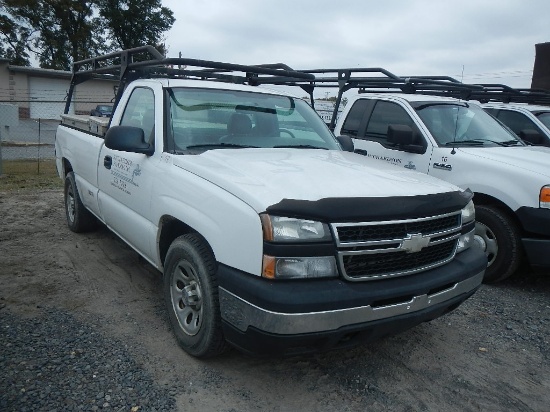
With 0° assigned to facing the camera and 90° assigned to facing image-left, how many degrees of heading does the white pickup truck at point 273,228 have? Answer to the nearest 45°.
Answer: approximately 315°

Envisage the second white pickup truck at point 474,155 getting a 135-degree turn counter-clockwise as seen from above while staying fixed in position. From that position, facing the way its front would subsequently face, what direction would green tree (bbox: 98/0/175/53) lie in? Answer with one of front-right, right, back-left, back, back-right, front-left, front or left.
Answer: front-left

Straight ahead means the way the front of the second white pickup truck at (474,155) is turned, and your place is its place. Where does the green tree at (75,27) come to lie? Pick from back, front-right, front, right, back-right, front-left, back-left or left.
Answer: back

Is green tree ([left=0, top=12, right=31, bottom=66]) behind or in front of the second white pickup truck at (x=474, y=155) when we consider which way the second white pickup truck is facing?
behind

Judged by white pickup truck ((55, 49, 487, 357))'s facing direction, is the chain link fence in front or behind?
behind

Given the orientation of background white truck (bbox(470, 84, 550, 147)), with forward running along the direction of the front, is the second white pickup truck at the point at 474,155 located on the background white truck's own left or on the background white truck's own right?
on the background white truck's own right

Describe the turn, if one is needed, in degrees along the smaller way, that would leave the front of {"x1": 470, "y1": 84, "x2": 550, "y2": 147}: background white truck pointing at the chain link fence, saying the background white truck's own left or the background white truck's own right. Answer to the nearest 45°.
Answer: approximately 135° to the background white truck's own right

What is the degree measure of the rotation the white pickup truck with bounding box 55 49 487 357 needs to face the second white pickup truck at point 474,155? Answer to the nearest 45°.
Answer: approximately 90° to its left

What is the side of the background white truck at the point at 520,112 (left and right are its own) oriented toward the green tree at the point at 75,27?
back
